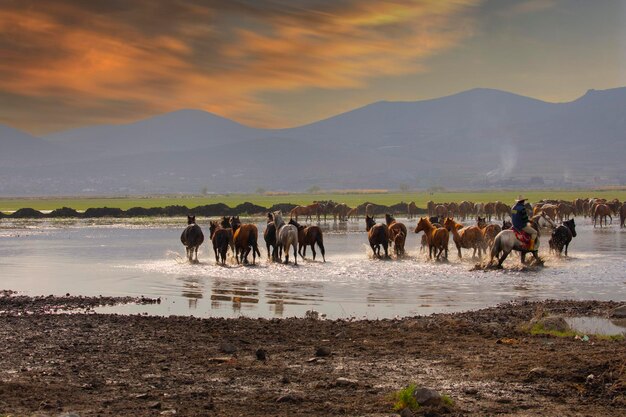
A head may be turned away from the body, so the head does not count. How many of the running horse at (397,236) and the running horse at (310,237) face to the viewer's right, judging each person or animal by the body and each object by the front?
0

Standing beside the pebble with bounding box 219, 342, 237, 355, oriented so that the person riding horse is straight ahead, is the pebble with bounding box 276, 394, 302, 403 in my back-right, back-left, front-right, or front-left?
back-right
